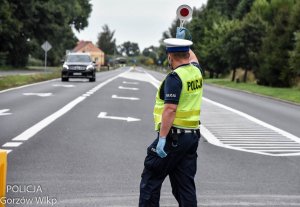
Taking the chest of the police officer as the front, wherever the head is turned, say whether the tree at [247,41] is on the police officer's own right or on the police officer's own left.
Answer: on the police officer's own right

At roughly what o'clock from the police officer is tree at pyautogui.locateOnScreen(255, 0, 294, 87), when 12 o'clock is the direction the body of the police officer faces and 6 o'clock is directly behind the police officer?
The tree is roughly at 2 o'clock from the police officer.

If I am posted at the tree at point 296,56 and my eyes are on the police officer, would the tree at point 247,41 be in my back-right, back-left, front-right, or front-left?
back-right

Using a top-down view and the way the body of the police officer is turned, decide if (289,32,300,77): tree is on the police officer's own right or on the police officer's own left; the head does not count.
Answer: on the police officer's own right

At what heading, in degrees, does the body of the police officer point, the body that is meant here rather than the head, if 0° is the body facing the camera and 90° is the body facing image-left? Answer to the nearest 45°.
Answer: approximately 135°
